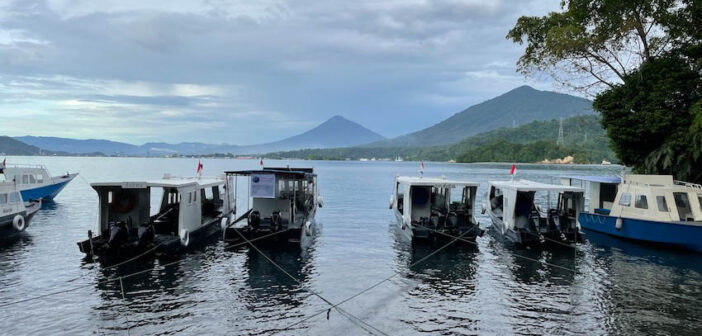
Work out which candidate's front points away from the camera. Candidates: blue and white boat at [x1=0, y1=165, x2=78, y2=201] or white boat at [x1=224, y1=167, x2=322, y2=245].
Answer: the white boat

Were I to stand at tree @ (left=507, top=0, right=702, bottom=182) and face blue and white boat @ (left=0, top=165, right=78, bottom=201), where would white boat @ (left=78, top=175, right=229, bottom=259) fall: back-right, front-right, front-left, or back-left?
front-left

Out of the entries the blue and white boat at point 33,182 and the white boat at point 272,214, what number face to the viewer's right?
1

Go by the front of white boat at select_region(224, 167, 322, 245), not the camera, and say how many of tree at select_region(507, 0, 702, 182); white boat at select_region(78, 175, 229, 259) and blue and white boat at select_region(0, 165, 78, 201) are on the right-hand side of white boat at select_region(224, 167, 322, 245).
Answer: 1

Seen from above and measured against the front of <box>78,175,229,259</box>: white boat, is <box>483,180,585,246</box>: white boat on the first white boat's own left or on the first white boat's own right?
on the first white boat's own right

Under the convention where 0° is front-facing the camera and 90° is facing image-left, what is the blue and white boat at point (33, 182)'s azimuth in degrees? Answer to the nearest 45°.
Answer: approximately 270°

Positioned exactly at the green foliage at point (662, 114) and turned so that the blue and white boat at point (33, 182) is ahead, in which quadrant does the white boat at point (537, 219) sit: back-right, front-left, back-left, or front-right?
front-left

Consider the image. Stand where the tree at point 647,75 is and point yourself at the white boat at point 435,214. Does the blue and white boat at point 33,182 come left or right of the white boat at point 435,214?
right

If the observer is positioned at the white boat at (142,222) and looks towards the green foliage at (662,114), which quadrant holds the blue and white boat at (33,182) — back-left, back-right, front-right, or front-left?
back-left

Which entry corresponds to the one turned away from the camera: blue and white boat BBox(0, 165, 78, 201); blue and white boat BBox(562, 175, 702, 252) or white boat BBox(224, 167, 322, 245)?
white boat BBox(224, 167, 322, 245)

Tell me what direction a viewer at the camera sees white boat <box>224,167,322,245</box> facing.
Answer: facing away from the viewer

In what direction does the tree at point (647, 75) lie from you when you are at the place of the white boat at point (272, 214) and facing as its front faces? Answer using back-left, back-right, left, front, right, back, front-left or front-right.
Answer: right

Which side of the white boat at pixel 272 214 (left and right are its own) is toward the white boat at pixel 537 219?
right
